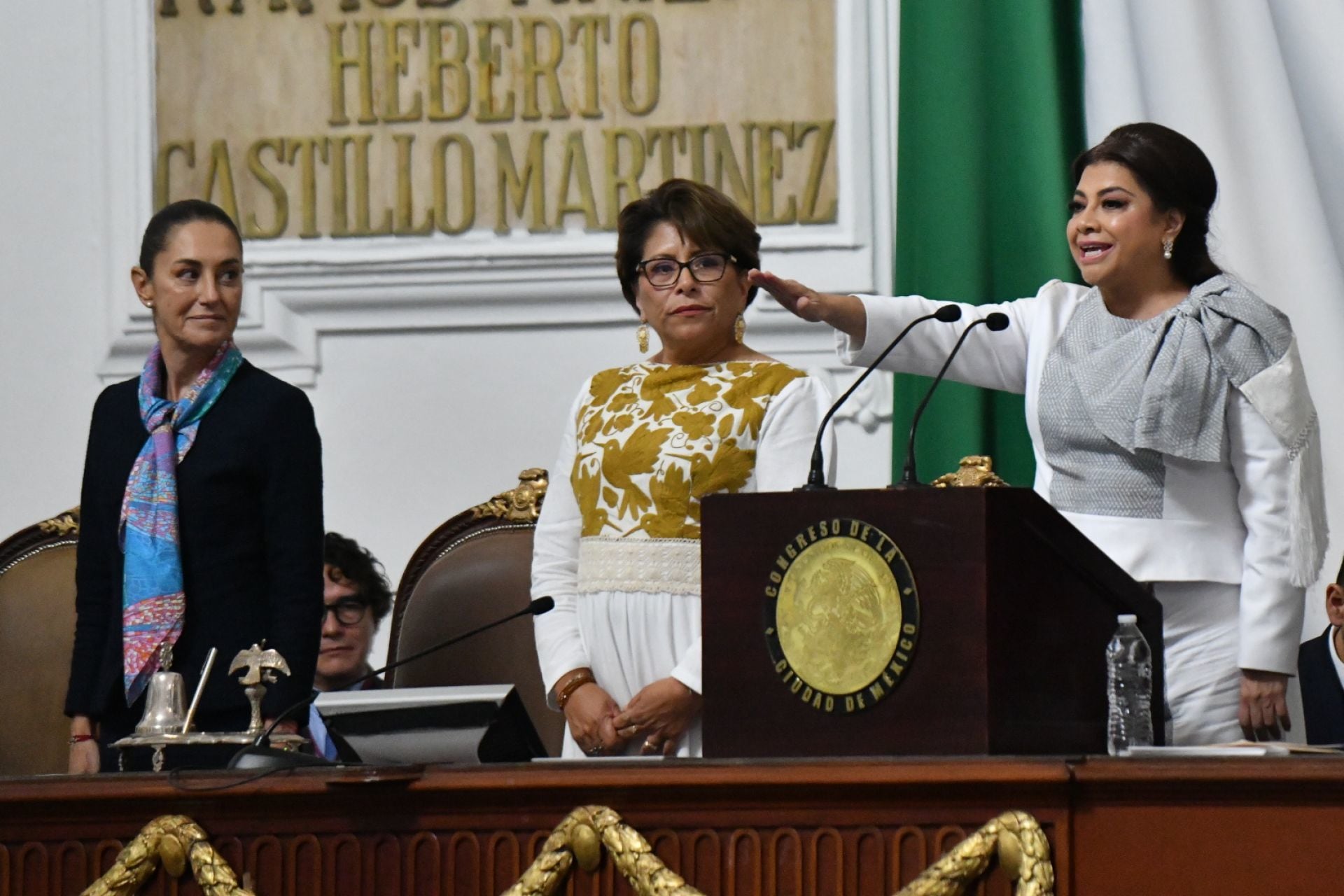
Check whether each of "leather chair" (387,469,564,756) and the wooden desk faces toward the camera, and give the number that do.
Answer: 2

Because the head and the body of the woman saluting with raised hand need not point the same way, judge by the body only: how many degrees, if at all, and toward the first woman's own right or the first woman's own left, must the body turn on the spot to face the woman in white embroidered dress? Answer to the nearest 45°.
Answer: approximately 45° to the first woman's own right

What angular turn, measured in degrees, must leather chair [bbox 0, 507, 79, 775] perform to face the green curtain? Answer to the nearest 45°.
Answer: approximately 90° to its left

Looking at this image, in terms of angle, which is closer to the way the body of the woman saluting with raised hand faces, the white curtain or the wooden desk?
the wooden desk

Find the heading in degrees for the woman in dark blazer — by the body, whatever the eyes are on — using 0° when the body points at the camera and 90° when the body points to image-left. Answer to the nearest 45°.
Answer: approximately 45°

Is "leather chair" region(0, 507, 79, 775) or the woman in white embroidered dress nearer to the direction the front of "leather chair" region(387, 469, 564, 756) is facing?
the woman in white embroidered dress

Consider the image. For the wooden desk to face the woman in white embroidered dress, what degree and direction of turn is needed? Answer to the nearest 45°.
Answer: approximately 180°

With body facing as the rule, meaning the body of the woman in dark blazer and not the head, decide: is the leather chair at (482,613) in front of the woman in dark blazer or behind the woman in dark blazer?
behind

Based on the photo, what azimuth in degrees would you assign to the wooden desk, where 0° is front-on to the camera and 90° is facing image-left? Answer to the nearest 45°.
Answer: approximately 0°

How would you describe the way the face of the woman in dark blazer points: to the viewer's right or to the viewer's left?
to the viewer's right

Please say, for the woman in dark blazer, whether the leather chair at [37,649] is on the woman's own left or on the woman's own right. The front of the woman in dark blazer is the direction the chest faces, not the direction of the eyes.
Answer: on the woman's own right

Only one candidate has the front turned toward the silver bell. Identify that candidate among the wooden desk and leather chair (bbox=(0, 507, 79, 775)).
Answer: the leather chair
